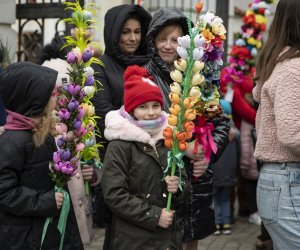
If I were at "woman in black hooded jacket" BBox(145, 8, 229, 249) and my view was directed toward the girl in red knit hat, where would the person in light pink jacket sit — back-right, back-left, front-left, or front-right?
front-left

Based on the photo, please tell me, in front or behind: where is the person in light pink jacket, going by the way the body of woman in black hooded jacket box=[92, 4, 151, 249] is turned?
in front

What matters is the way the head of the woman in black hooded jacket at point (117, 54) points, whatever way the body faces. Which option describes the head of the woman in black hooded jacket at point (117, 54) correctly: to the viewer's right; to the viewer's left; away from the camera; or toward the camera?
toward the camera

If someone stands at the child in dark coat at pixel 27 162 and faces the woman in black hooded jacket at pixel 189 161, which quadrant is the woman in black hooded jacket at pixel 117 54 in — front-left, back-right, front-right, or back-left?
front-left

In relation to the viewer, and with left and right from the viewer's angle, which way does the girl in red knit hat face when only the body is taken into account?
facing the viewer and to the right of the viewer

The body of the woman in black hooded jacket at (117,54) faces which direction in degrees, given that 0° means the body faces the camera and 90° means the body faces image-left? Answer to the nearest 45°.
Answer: approximately 315°

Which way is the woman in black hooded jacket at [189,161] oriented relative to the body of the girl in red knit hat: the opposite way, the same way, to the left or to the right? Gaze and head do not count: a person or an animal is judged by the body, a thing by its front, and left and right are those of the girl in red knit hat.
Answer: the same way

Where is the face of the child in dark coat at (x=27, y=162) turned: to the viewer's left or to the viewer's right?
to the viewer's right

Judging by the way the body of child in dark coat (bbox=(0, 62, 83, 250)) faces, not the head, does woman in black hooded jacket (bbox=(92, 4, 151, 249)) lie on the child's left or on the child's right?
on the child's left

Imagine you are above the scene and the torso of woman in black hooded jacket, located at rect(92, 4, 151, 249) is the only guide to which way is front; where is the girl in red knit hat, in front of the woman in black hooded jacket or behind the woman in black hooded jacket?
in front

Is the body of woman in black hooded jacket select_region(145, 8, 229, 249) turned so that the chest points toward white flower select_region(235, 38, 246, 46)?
no

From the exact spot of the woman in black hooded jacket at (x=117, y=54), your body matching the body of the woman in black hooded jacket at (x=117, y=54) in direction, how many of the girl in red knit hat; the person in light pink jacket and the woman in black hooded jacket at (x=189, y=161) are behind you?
0

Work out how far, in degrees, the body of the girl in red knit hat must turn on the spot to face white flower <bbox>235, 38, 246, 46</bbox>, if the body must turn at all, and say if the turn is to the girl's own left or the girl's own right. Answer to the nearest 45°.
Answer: approximately 135° to the girl's own left

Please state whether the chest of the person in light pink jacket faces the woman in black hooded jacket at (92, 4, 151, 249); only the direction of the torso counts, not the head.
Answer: no

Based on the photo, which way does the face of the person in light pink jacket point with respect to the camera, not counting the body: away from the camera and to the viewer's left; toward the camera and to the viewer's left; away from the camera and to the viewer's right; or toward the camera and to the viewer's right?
away from the camera and to the viewer's left

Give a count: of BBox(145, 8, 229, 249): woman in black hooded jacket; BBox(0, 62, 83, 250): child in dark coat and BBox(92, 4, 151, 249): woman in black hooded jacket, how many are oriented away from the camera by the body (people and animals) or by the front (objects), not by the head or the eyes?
0
